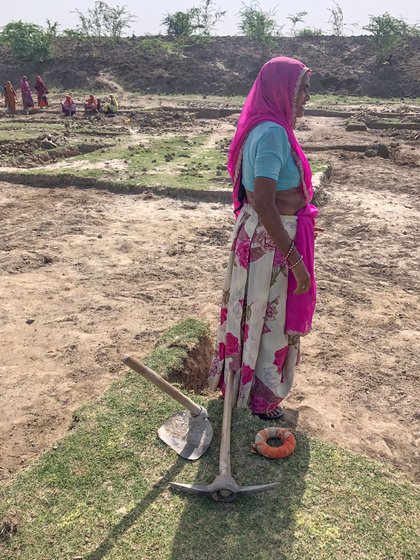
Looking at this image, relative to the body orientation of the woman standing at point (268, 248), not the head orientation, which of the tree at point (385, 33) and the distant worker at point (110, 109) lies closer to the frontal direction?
the tree

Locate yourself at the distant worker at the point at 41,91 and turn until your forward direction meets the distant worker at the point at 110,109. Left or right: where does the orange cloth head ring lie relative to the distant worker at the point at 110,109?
right

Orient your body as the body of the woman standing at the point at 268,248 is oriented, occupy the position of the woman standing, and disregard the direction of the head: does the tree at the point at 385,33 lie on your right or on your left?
on your left

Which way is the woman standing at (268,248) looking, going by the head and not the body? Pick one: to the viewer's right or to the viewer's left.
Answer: to the viewer's right

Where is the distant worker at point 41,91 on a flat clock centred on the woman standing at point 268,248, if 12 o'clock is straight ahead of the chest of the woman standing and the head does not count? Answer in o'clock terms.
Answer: The distant worker is roughly at 8 o'clock from the woman standing.

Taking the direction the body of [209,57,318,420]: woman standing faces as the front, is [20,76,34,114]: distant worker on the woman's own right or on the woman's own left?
on the woman's own left

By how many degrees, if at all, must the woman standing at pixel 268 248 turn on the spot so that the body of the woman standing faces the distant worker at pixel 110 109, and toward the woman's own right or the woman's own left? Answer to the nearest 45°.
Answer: approximately 90° to the woman's own left

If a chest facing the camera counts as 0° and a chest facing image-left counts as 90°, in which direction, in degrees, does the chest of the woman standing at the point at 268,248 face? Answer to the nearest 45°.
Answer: approximately 270°

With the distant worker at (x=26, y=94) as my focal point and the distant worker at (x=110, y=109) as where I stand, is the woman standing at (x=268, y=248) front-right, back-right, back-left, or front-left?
back-left

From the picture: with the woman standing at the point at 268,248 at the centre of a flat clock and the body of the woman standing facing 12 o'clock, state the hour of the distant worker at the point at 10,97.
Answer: The distant worker is roughly at 8 o'clock from the woman standing.

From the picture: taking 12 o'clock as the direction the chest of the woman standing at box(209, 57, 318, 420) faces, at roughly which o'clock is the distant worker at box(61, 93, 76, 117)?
The distant worker is roughly at 8 o'clock from the woman standing.

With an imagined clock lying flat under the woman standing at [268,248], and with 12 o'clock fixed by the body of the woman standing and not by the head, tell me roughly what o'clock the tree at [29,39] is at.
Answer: The tree is roughly at 8 o'clock from the woman standing.
